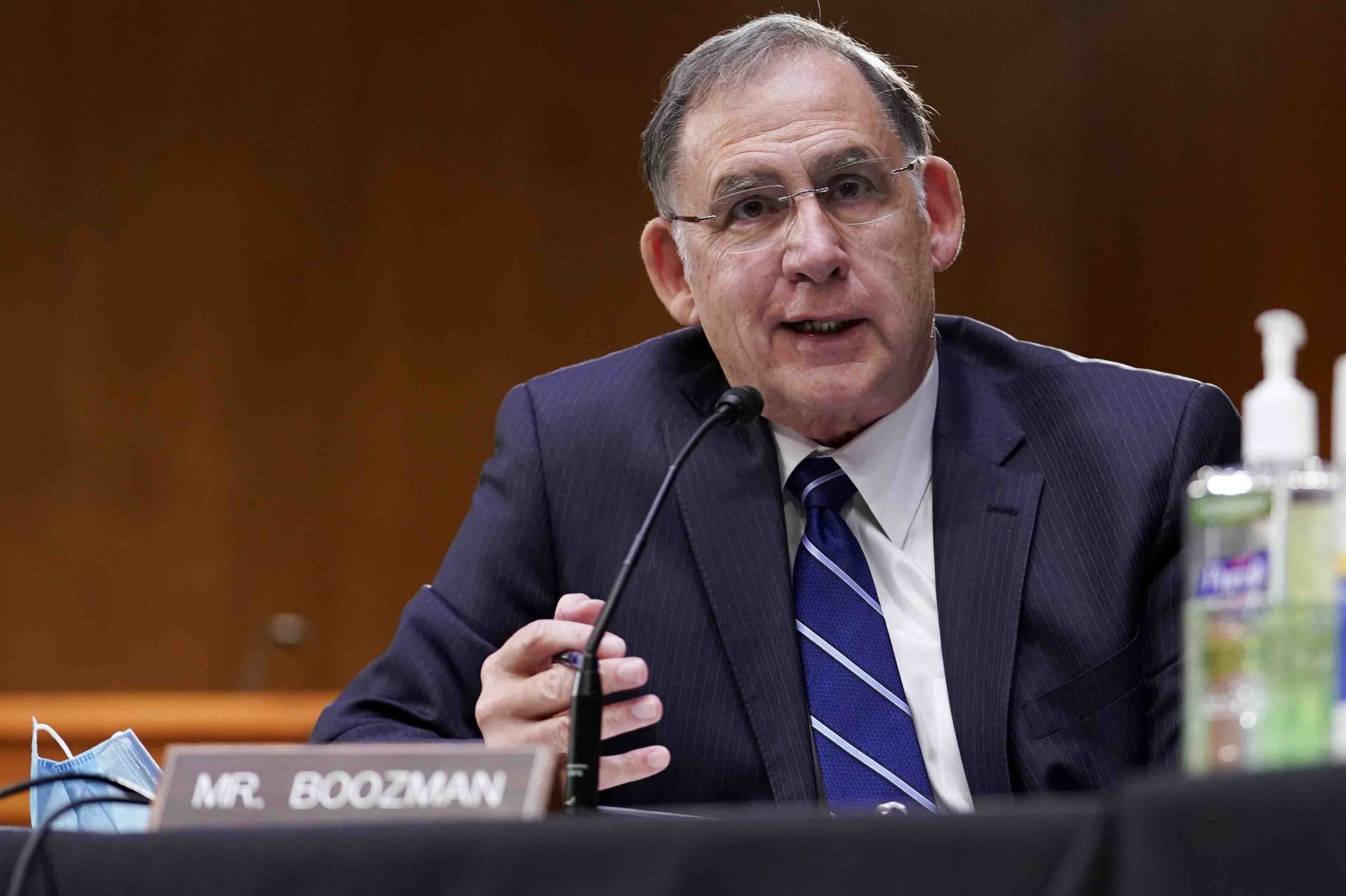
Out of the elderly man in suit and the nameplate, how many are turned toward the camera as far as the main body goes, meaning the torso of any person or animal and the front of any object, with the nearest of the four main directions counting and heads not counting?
2

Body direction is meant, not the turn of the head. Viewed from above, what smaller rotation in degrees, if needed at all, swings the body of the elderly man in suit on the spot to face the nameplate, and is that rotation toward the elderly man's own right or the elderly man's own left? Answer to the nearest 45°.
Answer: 0° — they already face it

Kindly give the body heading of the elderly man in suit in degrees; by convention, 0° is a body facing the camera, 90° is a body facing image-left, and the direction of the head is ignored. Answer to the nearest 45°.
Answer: approximately 0°

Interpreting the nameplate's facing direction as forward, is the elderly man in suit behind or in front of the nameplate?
behind

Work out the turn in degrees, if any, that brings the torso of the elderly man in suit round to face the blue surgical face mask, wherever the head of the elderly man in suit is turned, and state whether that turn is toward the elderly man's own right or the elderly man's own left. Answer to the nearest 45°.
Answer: approximately 45° to the elderly man's own right

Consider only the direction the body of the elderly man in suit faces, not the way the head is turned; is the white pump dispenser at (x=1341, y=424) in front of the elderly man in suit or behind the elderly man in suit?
in front
